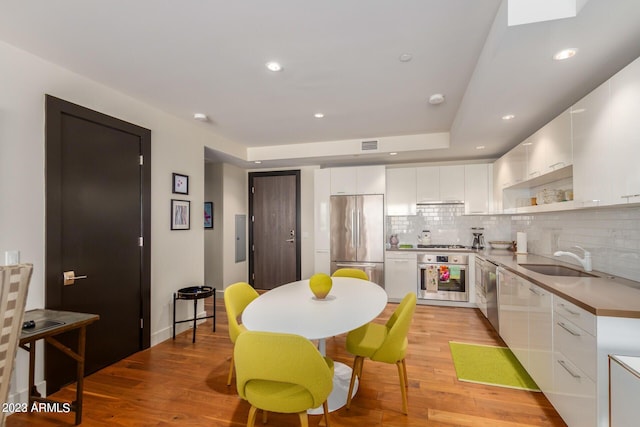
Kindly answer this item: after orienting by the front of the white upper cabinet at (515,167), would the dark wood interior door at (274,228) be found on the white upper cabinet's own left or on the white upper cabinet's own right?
on the white upper cabinet's own right

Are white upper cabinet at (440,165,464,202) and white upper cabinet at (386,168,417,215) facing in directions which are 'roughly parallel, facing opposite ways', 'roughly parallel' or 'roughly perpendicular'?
roughly parallel

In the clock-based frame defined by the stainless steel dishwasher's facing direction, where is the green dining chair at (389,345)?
The green dining chair is roughly at 11 o'clock from the stainless steel dishwasher.

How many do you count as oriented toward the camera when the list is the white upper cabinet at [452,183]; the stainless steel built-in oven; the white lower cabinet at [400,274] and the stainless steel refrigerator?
4

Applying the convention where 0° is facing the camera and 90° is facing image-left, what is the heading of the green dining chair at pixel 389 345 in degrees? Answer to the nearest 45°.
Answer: approximately 90°

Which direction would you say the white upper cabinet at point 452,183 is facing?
toward the camera

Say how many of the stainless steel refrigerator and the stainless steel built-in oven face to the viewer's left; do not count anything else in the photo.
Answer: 0

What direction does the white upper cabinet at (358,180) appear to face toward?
toward the camera

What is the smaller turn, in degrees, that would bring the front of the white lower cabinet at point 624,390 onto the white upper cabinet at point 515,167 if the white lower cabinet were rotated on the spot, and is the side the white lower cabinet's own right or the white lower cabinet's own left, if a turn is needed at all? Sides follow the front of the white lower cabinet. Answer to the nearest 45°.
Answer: approximately 135° to the white lower cabinet's own right

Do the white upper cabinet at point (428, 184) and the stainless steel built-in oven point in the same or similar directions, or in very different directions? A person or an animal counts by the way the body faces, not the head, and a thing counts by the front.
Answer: same or similar directions

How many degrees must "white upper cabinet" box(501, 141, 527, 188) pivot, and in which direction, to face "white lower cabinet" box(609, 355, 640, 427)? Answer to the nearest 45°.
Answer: approximately 45° to its left

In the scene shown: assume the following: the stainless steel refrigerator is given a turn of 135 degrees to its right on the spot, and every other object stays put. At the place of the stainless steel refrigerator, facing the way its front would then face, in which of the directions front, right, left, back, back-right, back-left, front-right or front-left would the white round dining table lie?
back-left

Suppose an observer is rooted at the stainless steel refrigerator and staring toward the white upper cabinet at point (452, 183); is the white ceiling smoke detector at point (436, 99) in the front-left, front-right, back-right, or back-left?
front-right

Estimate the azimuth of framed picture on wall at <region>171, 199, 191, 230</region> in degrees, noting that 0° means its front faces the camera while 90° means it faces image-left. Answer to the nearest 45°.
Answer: approximately 315°

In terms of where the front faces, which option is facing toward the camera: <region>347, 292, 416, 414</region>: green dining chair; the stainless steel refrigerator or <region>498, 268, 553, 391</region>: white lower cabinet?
the stainless steel refrigerator
